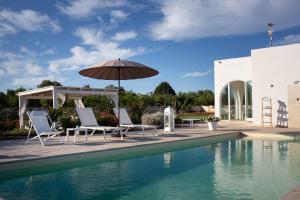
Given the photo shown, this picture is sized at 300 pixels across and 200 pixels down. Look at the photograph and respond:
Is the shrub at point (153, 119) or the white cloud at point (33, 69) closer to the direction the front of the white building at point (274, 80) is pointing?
the shrub

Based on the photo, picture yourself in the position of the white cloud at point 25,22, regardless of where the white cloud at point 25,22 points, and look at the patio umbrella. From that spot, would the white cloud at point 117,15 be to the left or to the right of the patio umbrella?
left

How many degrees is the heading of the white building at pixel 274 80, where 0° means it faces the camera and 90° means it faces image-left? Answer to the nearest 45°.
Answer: approximately 45°

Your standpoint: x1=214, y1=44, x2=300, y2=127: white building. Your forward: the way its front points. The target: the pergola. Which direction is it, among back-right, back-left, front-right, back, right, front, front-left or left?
front-right
